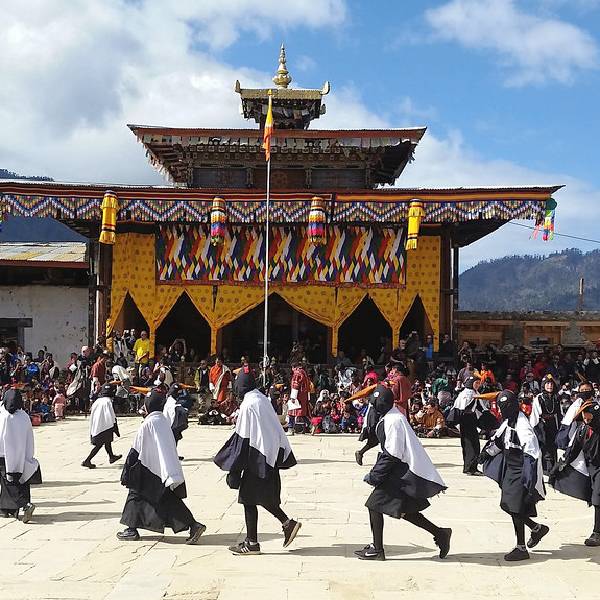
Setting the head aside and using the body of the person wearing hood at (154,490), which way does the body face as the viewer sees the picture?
to the viewer's left

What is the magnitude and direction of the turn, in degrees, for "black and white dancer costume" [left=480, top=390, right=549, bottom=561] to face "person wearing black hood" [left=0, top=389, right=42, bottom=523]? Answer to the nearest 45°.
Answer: approximately 45° to its right

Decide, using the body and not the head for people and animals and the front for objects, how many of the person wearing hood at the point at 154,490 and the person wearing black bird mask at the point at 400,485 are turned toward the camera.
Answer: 0

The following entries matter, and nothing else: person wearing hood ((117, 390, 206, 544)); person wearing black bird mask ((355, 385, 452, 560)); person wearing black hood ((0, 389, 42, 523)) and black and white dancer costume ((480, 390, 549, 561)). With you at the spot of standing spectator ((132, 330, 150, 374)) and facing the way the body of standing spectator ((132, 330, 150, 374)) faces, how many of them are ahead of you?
4

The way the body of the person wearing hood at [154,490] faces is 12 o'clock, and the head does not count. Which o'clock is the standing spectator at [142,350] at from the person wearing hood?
The standing spectator is roughly at 3 o'clock from the person wearing hood.

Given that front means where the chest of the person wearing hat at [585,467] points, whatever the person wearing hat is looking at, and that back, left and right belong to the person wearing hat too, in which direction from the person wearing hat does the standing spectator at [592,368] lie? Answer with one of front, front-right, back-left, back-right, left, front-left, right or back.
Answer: back-right

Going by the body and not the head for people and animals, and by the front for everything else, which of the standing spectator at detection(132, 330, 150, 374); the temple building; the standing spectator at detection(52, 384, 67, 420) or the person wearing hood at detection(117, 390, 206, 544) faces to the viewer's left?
the person wearing hood

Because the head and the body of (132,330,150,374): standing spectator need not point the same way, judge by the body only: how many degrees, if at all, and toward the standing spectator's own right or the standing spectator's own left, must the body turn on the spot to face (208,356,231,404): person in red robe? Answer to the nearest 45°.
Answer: approximately 45° to the standing spectator's own left

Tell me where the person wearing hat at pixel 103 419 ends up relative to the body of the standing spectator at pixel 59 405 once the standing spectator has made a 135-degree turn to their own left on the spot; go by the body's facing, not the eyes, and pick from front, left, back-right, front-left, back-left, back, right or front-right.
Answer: back-right

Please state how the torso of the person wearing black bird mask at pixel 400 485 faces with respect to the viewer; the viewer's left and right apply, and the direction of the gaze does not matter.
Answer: facing to the left of the viewer

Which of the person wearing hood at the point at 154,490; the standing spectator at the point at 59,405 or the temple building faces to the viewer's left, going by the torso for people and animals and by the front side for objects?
the person wearing hood

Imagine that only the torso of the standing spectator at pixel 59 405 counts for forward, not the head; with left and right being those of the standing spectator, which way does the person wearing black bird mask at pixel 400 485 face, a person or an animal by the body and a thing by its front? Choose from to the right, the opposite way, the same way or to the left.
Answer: to the right

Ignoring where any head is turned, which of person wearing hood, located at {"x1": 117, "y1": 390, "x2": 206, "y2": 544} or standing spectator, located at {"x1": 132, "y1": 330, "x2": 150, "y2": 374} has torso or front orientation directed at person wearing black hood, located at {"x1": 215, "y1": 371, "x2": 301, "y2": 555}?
the standing spectator

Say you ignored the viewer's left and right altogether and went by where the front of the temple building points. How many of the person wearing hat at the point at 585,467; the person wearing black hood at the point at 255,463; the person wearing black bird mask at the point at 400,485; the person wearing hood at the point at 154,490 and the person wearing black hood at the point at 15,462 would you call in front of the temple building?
5

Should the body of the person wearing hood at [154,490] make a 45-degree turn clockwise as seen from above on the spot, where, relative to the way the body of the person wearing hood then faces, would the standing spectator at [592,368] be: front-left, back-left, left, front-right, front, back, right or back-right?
right

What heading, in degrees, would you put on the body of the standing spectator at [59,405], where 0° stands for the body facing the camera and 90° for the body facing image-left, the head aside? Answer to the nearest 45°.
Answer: approximately 0°
